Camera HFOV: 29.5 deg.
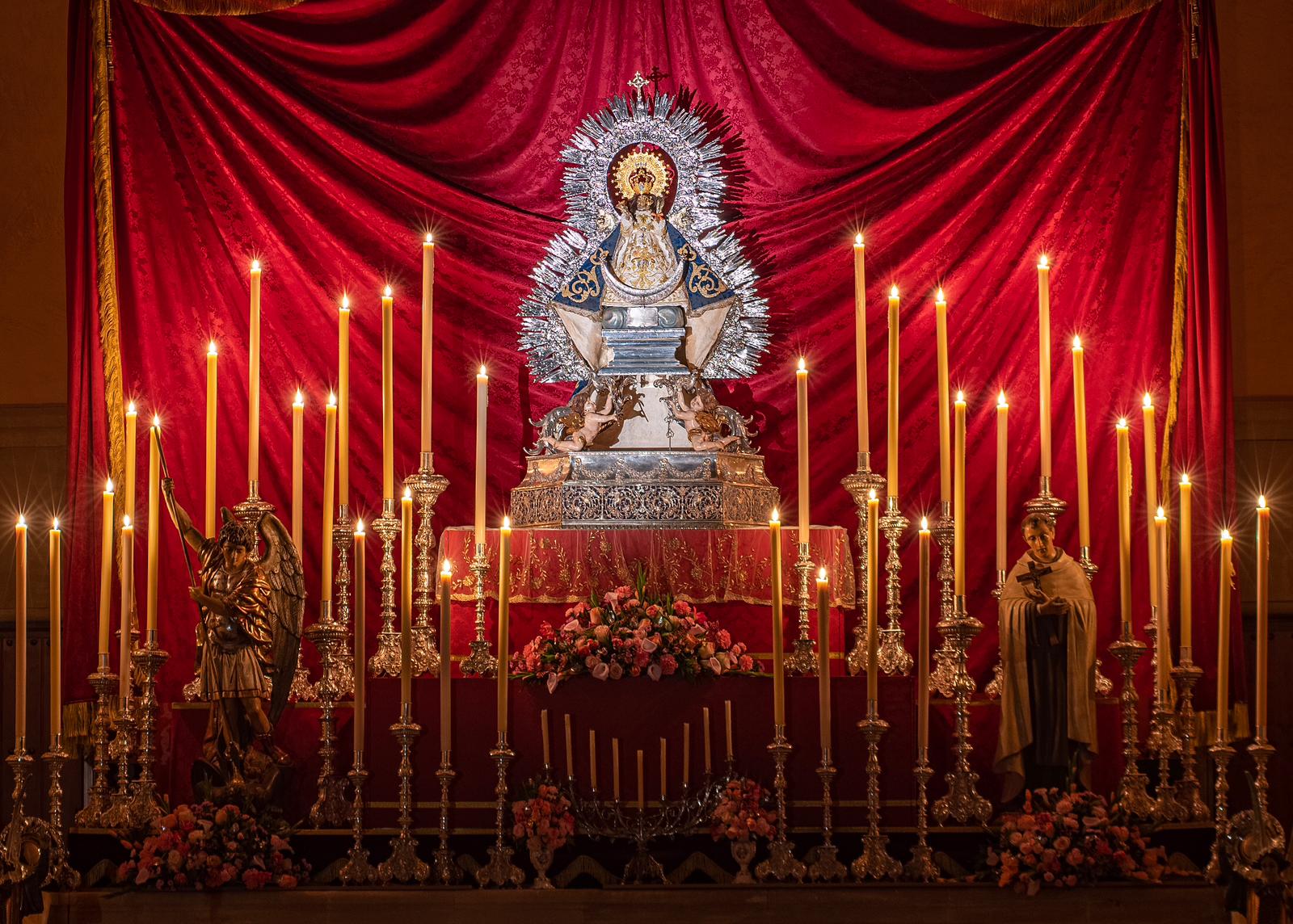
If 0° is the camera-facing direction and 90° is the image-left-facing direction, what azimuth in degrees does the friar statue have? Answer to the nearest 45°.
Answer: approximately 0°

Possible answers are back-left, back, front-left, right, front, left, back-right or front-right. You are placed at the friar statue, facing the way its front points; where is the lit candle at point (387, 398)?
right

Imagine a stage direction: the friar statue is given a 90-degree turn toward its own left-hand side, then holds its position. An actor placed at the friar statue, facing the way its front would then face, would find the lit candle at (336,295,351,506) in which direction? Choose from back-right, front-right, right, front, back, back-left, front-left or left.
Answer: back

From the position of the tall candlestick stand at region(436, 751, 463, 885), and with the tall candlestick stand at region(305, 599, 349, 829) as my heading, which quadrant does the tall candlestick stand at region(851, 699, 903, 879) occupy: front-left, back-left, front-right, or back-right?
back-right

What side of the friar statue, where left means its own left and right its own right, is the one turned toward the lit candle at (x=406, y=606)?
right

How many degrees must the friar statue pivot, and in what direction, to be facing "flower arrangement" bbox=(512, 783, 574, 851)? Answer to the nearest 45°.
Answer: approximately 45° to its right

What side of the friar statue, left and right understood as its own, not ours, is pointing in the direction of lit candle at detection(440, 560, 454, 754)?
right

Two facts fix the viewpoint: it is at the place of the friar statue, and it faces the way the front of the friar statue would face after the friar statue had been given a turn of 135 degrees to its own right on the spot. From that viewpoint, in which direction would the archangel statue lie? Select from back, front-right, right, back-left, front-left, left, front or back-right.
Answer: front-left

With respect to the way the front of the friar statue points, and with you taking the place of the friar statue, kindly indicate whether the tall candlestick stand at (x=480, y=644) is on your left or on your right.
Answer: on your right
